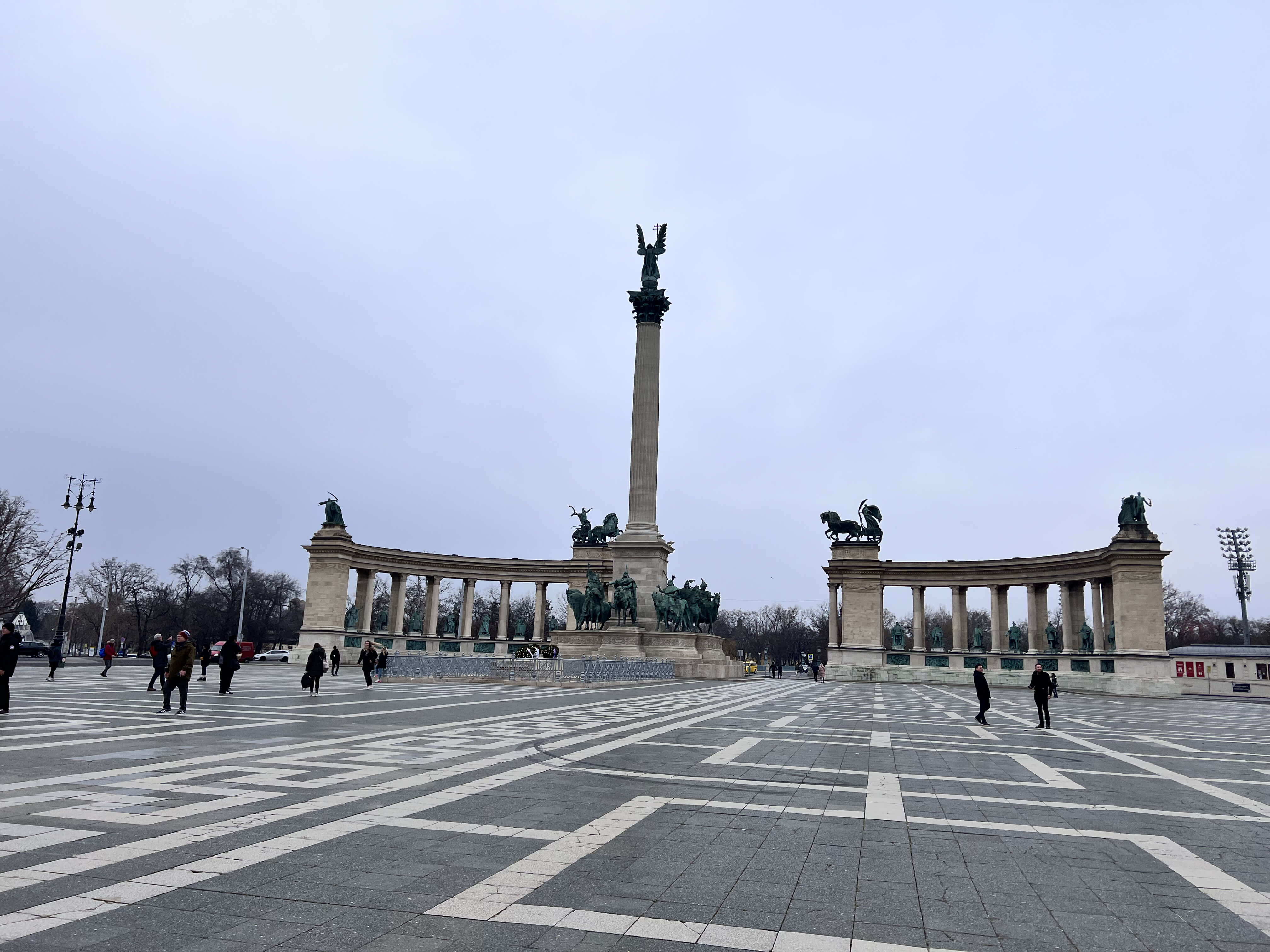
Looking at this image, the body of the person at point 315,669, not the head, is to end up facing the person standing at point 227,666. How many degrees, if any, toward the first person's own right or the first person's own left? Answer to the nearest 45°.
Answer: approximately 90° to the first person's own left

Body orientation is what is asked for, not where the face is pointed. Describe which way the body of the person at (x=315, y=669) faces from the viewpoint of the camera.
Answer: away from the camera

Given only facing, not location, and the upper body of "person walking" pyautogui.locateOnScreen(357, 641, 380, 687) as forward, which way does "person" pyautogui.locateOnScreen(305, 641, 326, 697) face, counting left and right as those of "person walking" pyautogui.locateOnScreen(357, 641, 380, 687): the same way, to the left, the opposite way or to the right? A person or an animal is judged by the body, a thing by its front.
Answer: the opposite way

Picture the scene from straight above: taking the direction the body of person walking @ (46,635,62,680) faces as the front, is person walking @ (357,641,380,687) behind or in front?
behind

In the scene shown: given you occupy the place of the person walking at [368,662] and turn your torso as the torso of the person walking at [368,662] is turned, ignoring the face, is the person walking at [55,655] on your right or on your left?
on your right

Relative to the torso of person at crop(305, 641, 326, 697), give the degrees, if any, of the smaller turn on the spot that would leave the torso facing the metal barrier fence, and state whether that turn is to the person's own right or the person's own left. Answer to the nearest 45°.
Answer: approximately 45° to the person's own right

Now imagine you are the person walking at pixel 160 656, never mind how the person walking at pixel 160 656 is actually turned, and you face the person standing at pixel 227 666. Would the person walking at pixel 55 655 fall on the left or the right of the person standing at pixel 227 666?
left
